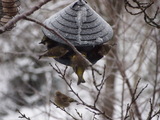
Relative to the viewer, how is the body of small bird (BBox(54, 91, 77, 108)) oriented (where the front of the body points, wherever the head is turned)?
to the viewer's left
